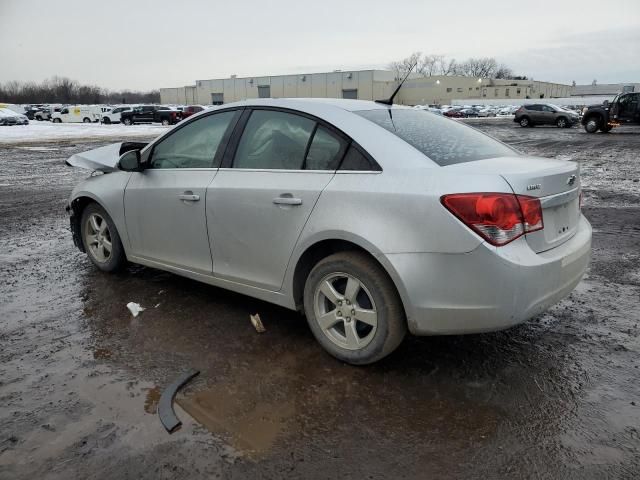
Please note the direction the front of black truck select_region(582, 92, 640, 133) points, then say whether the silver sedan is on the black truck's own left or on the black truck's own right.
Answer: on the black truck's own left

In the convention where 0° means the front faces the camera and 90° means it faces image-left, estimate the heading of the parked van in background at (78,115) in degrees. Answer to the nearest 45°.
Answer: approximately 90°

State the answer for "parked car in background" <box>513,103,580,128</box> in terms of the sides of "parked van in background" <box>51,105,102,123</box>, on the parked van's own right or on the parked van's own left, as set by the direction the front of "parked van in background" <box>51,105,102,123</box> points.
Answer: on the parked van's own left

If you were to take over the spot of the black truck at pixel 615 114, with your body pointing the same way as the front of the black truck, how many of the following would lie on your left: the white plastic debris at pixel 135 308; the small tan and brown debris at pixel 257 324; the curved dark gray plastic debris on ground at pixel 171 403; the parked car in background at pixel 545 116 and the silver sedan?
4

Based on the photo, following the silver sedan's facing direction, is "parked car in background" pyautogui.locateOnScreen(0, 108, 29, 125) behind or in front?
in front

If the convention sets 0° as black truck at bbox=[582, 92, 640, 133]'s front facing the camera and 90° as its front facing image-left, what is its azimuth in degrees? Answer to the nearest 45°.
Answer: approximately 90°

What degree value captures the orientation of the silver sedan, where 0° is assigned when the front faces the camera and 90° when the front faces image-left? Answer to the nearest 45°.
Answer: approximately 135°

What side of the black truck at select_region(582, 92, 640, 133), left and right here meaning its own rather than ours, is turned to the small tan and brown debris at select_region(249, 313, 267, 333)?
left

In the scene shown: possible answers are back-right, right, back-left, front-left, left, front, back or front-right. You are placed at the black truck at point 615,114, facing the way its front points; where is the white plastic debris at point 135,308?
left

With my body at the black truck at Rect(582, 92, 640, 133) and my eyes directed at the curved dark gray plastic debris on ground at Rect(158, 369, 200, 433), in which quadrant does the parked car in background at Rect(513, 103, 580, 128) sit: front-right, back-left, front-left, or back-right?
back-right

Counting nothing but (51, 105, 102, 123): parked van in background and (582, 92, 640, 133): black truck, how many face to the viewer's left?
2
